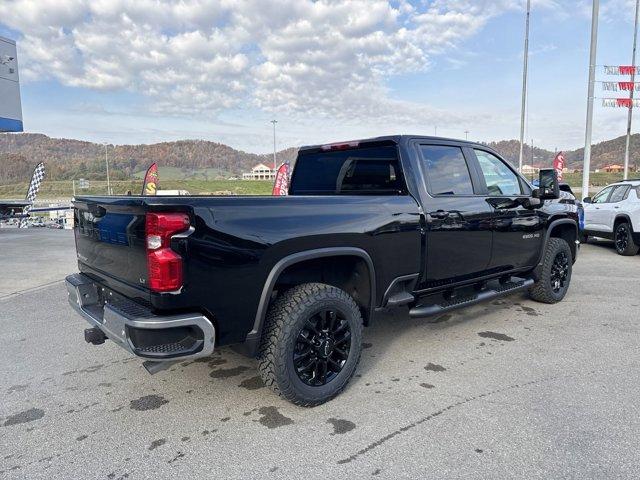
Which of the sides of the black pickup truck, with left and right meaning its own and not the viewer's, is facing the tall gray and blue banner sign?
left

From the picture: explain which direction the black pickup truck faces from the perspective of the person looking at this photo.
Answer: facing away from the viewer and to the right of the viewer

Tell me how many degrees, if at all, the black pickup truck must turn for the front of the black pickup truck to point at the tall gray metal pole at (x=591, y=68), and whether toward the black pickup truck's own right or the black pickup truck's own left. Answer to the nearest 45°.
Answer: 0° — it already faces it

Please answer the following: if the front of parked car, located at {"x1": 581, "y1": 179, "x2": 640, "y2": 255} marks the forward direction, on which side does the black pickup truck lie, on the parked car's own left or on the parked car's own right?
on the parked car's own left

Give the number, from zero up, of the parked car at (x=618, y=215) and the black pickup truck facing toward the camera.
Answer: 0

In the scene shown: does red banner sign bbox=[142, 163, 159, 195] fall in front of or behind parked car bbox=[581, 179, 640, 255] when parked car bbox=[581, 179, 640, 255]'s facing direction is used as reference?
in front

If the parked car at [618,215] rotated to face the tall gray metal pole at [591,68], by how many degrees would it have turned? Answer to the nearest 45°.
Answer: approximately 45° to its right

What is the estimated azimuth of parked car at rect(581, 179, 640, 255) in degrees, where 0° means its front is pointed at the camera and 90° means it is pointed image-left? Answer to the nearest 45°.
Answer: approximately 135°

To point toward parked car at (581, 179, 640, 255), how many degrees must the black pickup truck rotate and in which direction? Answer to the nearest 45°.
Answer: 0° — it already faces it
